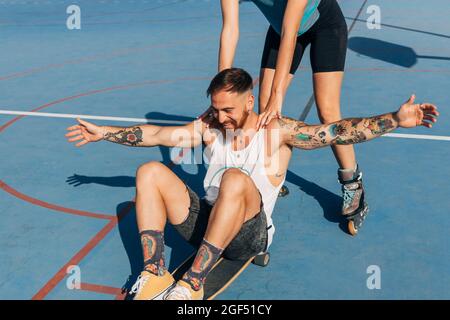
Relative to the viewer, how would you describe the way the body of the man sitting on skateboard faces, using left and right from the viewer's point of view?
facing the viewer and to the left of the viewer

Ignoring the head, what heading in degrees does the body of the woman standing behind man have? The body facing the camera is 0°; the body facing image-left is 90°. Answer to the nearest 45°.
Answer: approximately 45°

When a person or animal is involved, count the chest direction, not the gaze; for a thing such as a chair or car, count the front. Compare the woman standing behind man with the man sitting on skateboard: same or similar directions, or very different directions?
same or similar directions

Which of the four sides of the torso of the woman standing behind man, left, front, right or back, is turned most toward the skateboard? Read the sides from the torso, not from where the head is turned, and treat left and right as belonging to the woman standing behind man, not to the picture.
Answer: front

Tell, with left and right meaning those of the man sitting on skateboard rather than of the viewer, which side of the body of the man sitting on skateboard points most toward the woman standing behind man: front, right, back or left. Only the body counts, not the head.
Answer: back

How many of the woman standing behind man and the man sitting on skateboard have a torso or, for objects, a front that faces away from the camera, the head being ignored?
0

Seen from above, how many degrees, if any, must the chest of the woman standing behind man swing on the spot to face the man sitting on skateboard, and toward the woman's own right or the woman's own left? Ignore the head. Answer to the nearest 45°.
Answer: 0° — they already face them
